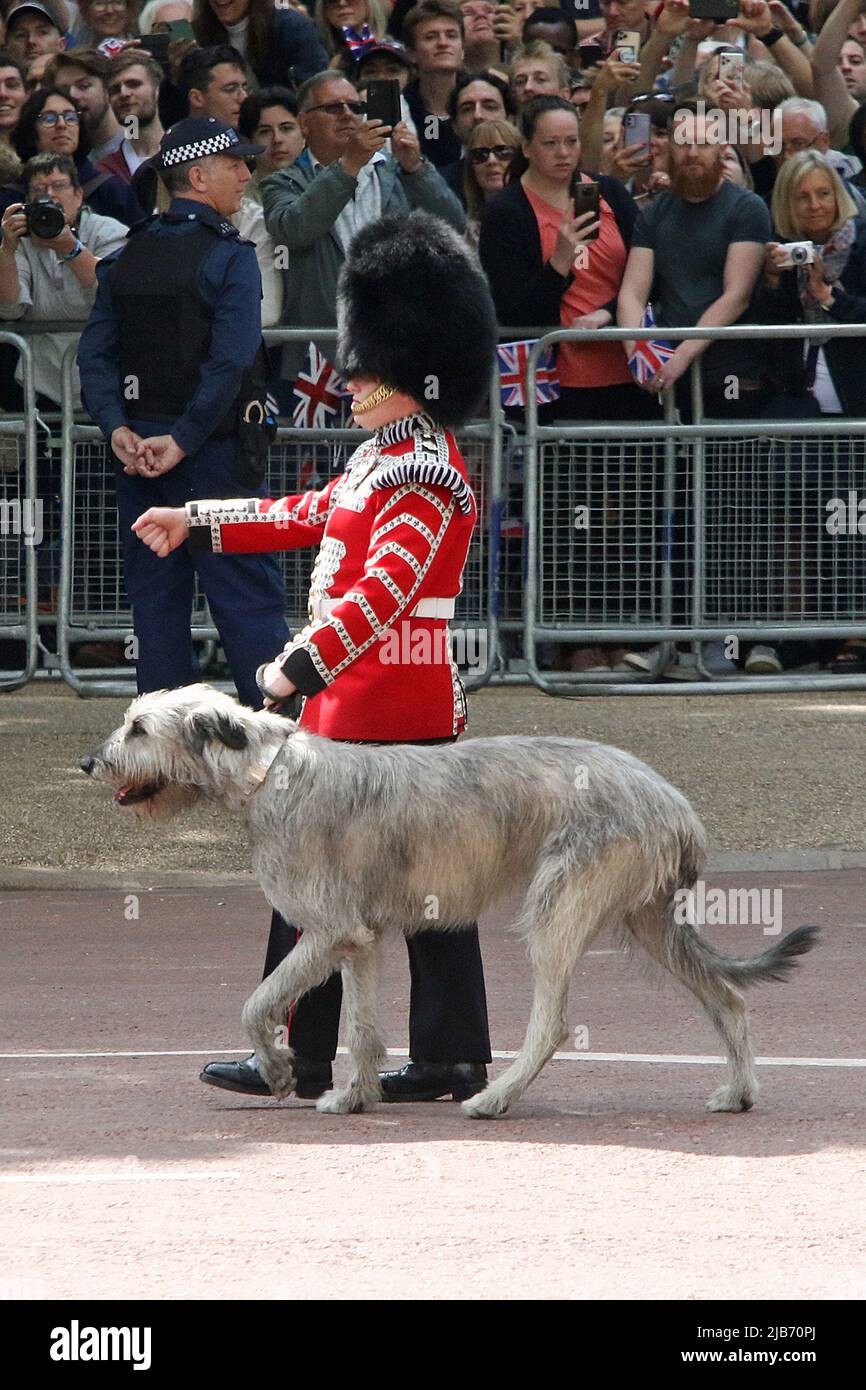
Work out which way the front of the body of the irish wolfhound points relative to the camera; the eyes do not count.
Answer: to the viewer's left

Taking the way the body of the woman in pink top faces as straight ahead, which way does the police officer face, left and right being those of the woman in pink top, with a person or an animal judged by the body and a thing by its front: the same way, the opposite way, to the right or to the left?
to the left

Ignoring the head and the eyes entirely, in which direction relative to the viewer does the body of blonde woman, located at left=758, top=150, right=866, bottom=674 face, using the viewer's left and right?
facing the viewer and to the left of the viewer

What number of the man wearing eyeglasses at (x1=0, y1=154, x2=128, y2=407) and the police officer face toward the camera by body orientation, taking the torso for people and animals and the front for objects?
1

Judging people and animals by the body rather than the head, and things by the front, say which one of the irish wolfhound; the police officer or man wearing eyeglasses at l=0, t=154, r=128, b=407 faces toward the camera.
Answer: the man wearing eyeglasses

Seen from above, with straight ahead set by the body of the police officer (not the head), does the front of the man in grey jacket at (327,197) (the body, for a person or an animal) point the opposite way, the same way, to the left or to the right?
to the right

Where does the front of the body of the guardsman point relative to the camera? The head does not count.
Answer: to the viewer's left

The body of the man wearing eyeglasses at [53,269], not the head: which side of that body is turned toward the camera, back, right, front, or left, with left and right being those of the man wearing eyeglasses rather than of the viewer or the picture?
front

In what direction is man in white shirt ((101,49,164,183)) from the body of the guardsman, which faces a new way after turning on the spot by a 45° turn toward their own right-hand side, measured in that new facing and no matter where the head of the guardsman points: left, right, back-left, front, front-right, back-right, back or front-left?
front-right

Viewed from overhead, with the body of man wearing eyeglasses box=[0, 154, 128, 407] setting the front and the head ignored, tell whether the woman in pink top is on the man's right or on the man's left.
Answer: on the man's left

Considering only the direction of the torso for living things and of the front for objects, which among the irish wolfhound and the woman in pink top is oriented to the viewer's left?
the irish wolfhound

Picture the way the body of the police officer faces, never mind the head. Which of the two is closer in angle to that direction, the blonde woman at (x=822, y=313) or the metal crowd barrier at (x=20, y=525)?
the blonde woman

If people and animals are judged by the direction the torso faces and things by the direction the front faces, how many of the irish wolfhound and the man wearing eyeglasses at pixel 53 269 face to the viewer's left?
1

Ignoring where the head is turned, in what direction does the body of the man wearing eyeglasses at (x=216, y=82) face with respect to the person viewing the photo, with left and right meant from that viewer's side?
facing the viewer and to the right of the viewer

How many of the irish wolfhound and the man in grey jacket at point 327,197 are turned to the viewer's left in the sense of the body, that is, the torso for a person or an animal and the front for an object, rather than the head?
1
